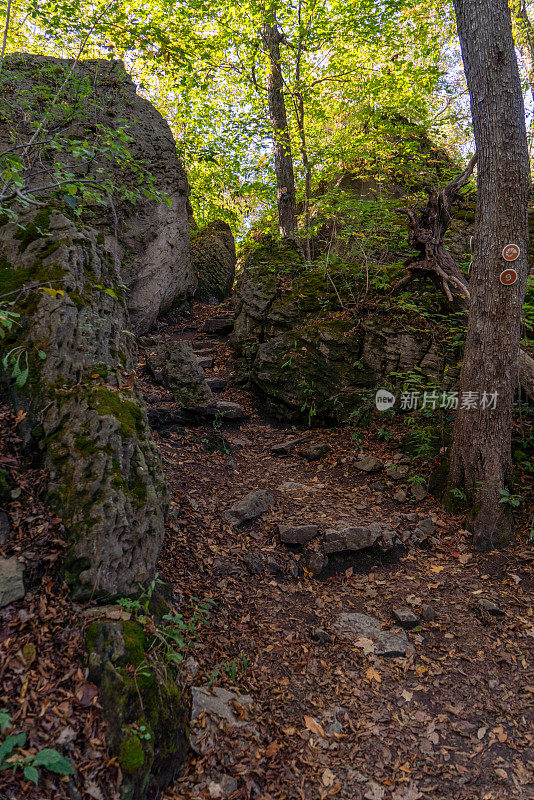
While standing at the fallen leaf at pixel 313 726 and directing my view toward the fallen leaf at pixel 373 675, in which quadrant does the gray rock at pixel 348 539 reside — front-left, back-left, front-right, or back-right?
front-left

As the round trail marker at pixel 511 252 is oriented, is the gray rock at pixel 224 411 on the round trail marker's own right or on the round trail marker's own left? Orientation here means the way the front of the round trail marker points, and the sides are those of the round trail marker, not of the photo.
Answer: on the round trail marker's own right

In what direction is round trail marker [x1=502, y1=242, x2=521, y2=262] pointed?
toward the camera

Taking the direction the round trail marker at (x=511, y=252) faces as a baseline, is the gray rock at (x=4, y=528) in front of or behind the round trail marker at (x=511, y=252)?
in front

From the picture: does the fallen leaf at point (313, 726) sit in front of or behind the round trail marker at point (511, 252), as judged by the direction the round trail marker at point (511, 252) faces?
in front

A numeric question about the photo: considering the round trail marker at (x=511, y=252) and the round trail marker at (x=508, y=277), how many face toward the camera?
2

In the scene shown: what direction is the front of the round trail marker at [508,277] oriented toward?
toward the camera

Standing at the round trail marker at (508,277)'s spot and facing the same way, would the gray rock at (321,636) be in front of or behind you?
in front
